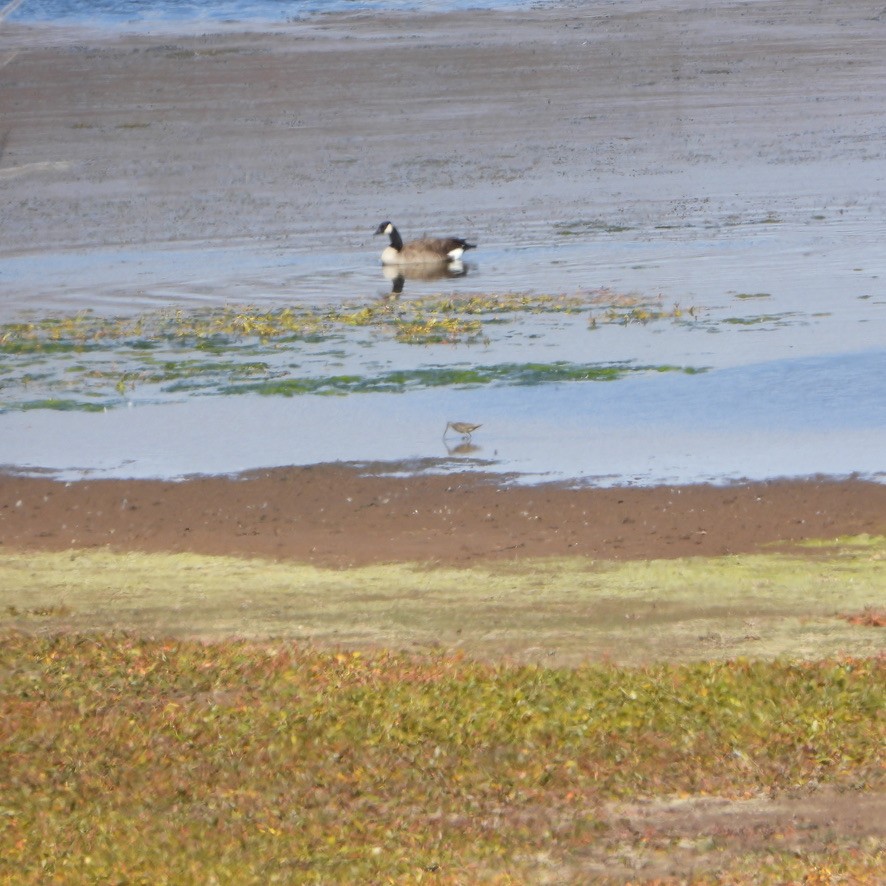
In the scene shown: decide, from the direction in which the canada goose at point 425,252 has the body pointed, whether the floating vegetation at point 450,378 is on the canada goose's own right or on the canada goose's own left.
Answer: on the canada goose's own left

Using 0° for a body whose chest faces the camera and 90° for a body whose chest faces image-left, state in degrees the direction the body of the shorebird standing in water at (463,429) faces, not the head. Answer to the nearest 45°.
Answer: approximately 90°

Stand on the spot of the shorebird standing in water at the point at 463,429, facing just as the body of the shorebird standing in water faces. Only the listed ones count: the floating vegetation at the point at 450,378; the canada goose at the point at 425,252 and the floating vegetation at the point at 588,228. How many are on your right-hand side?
3

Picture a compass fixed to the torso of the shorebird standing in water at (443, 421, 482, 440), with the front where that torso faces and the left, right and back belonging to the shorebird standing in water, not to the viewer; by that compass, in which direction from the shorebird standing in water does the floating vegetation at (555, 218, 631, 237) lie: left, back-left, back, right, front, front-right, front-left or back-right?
right

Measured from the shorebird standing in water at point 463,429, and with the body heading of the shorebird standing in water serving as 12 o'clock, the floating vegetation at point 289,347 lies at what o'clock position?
The floating vegetation is roughly at 2 o'clock from the shorebird standing in water.

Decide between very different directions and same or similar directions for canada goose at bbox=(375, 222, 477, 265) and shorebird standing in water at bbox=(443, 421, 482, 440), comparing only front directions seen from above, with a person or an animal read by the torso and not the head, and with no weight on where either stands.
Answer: same or similar directions

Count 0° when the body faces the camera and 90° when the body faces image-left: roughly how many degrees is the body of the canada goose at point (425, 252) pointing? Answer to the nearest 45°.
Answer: approximately 90°

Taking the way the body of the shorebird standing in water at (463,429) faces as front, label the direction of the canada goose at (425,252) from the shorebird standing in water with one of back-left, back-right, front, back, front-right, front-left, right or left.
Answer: right

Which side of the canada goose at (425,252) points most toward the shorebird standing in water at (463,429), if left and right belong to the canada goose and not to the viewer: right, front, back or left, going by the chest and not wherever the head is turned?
left

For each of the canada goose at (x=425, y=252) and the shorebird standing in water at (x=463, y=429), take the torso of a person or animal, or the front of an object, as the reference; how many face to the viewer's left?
2
